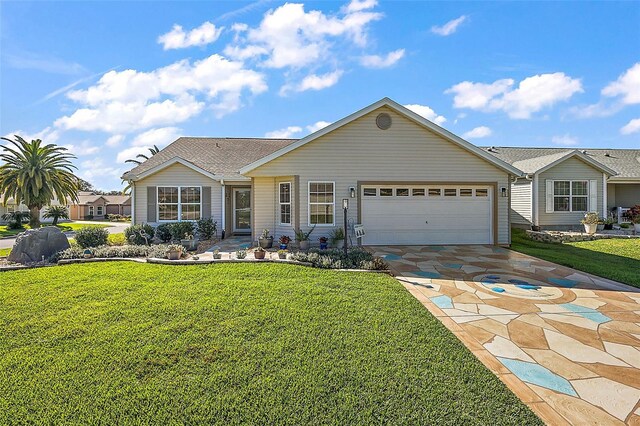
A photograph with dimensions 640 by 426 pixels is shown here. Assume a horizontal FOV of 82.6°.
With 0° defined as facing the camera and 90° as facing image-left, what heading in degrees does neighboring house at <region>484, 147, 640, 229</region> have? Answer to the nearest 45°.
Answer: approximately 0°

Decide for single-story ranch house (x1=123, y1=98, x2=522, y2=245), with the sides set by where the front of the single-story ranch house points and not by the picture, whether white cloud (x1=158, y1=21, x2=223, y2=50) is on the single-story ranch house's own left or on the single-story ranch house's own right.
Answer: on the single-story ranch house's own right

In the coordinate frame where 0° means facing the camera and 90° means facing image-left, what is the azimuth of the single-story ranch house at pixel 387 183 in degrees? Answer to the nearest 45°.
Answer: approximately 0°

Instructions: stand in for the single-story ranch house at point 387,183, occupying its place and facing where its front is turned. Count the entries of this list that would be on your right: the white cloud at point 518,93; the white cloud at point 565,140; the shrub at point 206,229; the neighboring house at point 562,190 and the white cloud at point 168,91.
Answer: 2

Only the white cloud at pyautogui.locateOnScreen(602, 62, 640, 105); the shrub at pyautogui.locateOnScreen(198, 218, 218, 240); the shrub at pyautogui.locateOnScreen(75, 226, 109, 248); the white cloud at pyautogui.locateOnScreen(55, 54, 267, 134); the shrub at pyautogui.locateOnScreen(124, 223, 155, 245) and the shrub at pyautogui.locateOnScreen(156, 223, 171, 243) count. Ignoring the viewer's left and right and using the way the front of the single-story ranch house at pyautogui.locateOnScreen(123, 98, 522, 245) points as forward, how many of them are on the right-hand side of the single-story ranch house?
5

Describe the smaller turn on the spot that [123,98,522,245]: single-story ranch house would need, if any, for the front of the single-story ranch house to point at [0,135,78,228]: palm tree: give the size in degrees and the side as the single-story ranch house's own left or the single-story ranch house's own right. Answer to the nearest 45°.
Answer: approximately 135° to the single-story ranch house's own right

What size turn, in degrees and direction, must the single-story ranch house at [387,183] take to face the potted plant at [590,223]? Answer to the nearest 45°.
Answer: approximately 90° to its left

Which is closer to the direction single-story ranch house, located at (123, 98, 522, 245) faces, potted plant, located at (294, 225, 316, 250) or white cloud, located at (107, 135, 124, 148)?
the potted plant

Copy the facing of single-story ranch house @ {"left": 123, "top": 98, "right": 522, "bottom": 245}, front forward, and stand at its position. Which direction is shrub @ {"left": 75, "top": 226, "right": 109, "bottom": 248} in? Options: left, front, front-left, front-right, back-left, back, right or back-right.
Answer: right

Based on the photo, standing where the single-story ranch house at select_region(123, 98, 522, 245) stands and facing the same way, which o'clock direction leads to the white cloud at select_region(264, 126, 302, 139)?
The white cloud is roughly at 5 o'clock from the single-story ranch house.

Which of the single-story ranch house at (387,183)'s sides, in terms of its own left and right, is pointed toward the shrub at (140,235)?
right

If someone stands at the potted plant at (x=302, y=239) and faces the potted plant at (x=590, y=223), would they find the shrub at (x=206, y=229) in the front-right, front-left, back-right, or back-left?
back-left

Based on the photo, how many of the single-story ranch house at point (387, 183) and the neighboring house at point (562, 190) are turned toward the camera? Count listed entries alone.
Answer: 2

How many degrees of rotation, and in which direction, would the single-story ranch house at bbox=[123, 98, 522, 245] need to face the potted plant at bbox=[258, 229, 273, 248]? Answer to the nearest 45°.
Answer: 0° — it already faces it

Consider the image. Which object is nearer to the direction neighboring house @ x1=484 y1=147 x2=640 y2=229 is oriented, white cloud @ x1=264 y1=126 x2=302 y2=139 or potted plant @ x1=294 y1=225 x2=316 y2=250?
the potted plant
